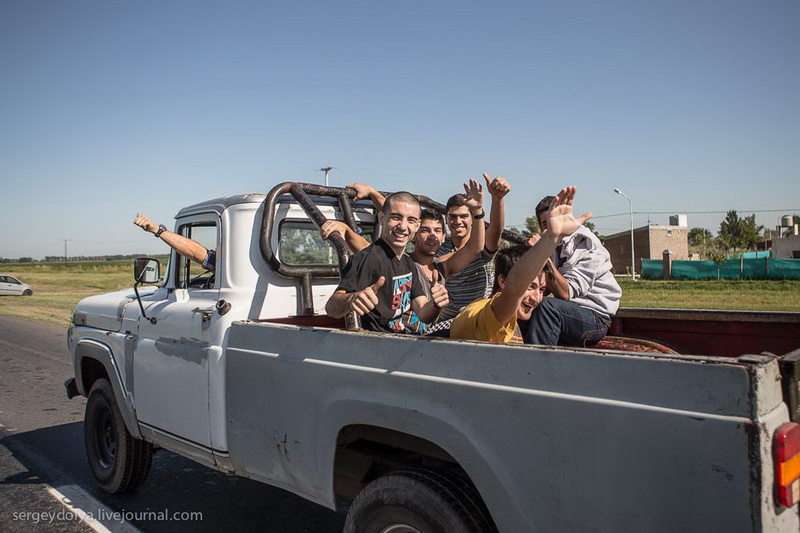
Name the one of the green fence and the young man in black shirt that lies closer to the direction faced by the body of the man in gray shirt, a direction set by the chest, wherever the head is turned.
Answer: the young man in black shirt

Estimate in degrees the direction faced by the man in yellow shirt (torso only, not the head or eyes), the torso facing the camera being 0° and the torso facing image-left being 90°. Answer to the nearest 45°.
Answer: approximately 315°

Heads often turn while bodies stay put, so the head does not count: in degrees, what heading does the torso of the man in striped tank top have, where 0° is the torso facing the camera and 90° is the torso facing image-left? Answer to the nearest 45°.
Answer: approximately 0°

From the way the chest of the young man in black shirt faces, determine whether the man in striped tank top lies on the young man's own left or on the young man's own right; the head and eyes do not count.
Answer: on the young man's own left
